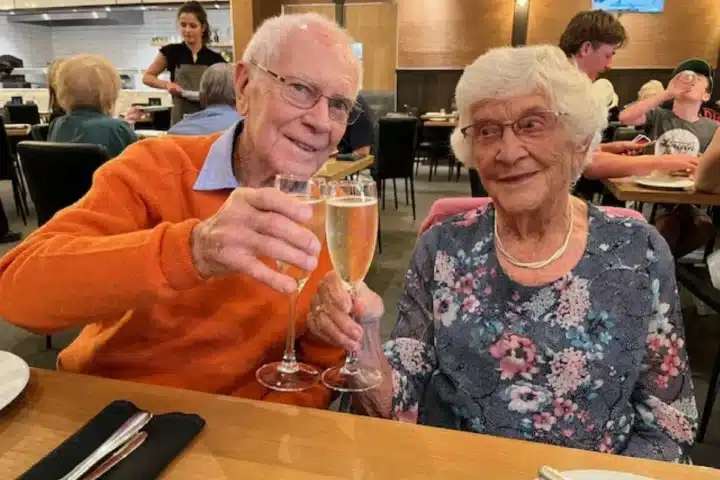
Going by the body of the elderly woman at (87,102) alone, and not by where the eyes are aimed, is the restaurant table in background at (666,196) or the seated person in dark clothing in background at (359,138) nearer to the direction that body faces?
the seated person in dark clothing in background

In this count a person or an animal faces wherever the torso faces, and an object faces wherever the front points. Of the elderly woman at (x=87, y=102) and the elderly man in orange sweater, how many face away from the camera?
1

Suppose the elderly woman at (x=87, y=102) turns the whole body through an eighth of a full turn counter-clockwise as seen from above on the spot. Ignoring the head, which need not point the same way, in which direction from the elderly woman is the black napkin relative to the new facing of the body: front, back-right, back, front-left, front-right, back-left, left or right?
back-left

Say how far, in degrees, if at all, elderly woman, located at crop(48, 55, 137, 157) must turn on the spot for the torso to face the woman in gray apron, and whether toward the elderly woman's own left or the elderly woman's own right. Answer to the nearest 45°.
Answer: approximately 45° to the elderly woman's own right

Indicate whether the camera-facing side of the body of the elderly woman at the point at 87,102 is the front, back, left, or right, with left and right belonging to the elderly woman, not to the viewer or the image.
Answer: back

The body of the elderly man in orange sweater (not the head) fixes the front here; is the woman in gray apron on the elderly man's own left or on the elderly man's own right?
on the elderly man's own left

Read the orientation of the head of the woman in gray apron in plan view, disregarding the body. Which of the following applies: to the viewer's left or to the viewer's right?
to the viewer's left

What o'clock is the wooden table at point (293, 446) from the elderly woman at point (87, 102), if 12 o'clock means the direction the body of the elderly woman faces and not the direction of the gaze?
The wooden table is roughly at 6 o'clock from the elderly woman.

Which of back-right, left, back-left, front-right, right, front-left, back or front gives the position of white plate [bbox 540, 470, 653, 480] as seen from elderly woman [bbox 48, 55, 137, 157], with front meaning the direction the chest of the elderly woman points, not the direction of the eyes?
back

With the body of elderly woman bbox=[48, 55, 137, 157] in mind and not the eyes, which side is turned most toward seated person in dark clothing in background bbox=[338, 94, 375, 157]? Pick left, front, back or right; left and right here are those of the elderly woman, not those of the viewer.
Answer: right

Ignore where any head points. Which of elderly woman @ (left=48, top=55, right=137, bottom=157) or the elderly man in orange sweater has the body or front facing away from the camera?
the elderly woman

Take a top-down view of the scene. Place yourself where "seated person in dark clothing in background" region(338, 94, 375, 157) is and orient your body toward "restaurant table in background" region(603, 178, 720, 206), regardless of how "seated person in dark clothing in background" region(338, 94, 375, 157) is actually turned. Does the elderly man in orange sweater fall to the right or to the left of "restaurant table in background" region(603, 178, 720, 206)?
right

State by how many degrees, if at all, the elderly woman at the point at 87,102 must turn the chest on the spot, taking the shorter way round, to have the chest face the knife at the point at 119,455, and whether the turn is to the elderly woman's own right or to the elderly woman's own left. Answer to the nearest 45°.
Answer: approximately 180°

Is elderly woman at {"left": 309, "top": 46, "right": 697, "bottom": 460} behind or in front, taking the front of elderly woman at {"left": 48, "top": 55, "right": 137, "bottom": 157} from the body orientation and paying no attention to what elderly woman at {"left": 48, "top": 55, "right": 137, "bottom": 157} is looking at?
behind

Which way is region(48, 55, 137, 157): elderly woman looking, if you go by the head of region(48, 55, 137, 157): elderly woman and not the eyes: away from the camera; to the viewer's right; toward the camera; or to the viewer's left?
away from the camera
